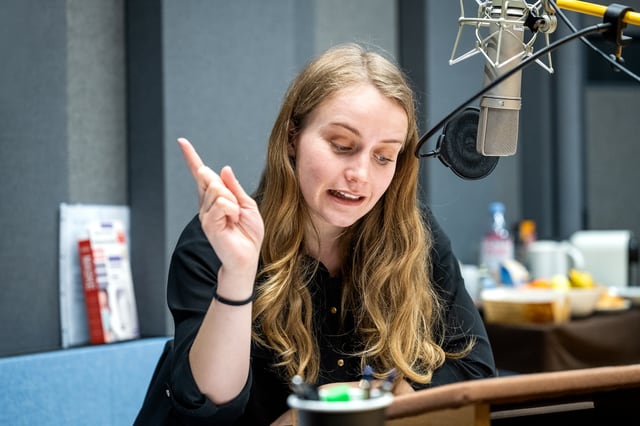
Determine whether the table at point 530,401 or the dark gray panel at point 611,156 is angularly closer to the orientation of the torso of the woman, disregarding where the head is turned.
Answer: the table

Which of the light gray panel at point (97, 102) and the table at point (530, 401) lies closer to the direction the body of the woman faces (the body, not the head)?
the table

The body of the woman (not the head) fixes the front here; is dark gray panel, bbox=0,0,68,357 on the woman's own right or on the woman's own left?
on the woman's own right

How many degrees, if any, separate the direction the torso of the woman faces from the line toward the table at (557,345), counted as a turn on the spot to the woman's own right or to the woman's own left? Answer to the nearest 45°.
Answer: approximately 135° to the woman's own left

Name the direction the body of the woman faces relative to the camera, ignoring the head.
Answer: toward the camera

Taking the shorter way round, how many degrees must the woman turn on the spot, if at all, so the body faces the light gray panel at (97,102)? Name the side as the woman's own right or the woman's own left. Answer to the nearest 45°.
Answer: approximately 135° to the woman's own right
